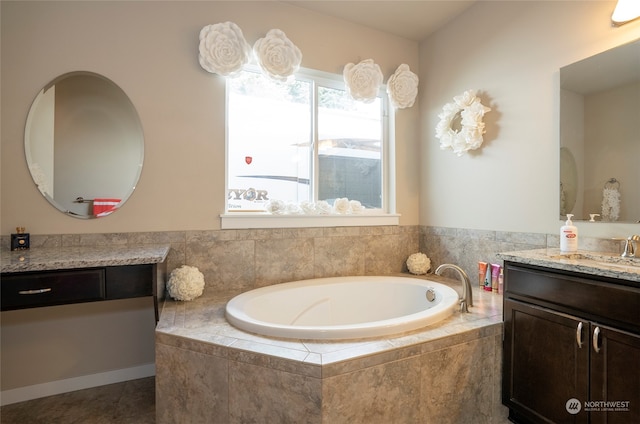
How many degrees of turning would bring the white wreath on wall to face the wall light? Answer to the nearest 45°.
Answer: approximately 90° to its left

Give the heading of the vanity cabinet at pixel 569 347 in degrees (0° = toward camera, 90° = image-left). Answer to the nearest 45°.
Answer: approximately 45°

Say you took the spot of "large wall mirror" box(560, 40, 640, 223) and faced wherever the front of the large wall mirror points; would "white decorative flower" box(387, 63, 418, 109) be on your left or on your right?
on your right

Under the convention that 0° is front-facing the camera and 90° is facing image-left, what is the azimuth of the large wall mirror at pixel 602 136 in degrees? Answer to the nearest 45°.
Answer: approximately 45°

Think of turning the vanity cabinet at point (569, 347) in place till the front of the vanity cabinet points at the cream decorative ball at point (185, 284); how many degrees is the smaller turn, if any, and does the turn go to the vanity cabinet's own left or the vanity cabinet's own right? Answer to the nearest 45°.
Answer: approximately 45° to the vanity cabinet's own right
